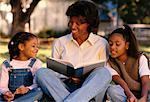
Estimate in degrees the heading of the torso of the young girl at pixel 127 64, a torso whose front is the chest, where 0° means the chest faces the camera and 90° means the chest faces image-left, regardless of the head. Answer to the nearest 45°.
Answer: approximately 45°

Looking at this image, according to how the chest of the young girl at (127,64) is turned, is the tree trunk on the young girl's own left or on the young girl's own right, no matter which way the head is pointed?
on the young girl's own right

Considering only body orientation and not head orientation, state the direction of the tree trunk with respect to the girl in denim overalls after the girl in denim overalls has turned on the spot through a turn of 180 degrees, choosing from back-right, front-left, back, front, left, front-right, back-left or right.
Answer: front

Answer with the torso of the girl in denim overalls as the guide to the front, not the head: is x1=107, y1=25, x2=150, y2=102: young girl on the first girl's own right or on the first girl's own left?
on the first girl's own left

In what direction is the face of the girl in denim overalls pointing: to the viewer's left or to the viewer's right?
to the viewer's right

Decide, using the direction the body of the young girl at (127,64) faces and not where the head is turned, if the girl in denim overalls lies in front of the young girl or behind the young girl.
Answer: in front

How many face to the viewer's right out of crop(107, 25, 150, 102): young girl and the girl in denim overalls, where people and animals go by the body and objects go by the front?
0

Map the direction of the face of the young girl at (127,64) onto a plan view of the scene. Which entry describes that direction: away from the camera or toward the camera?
toward the camera

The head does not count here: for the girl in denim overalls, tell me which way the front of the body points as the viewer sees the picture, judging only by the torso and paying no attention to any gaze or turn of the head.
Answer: toward the camera
